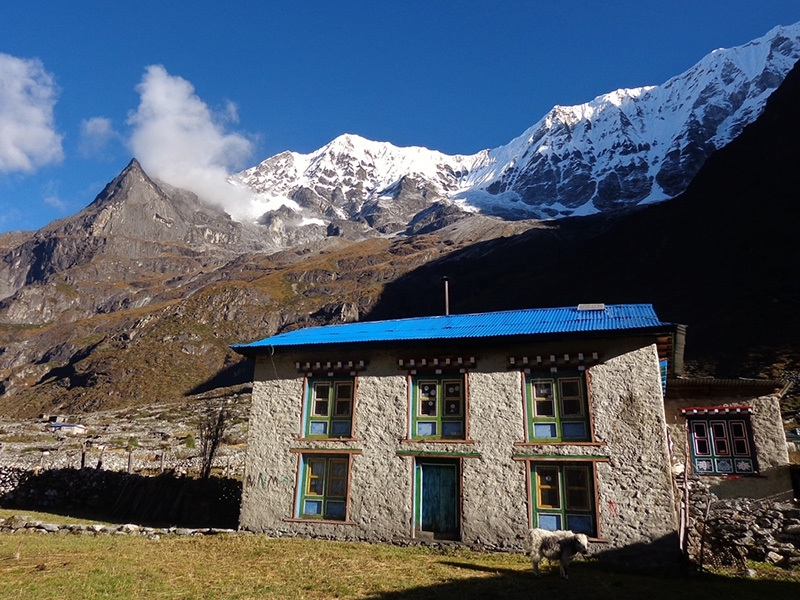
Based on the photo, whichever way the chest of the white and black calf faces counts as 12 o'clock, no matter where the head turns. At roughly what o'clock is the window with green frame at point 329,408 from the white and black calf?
The window with green frame is roughly at 7 o'clock from the white and black calf.

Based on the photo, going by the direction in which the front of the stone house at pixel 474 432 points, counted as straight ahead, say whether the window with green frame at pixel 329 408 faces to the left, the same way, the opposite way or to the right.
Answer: the same way

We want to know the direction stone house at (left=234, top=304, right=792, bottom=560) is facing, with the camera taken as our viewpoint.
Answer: facing the viewer

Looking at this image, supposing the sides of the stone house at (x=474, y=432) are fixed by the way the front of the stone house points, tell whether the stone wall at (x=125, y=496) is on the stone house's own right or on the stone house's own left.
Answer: on the stone house's own right

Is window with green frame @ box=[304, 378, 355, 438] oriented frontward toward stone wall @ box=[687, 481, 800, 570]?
no

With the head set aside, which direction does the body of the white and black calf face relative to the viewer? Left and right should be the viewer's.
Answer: facing to the right of the viewer

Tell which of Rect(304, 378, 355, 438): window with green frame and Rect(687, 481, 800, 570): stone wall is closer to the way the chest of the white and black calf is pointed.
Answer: the stone wall

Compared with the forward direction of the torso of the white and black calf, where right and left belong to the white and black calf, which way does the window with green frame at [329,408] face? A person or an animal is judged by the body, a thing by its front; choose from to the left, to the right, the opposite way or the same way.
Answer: to the right

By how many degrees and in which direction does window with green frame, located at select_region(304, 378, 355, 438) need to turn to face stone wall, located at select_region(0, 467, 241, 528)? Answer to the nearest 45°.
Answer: approximately 135° to its right

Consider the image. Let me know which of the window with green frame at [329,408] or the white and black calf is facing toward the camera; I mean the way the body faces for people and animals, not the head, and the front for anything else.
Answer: the window with green frame

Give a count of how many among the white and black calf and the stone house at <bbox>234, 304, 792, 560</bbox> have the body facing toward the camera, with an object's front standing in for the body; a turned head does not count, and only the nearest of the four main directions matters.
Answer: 1

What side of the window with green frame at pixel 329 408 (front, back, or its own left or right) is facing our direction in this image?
front

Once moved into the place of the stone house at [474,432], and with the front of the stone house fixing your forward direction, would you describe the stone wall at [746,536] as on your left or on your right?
on your left

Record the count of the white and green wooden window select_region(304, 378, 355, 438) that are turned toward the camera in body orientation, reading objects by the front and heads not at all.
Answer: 1
